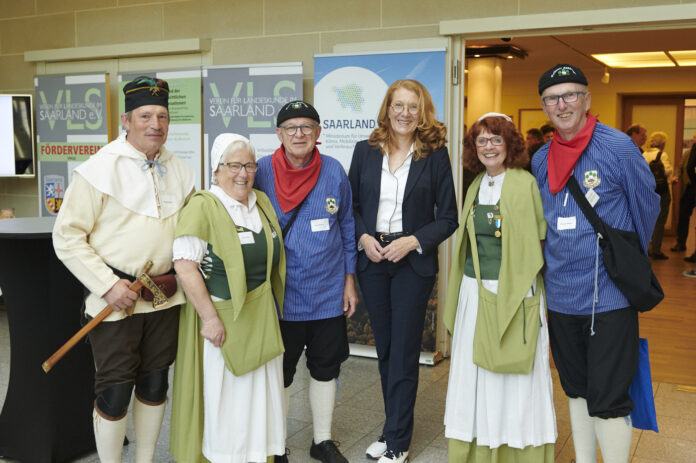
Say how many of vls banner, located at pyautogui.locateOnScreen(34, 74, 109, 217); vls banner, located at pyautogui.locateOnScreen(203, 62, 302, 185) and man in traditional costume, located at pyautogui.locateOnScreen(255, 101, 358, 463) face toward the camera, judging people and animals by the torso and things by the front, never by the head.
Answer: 3

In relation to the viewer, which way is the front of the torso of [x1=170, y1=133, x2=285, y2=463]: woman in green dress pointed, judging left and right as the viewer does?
facing the viewer and to the right of the viewer

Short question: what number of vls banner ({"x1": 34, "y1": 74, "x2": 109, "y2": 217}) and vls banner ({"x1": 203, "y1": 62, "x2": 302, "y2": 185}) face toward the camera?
2

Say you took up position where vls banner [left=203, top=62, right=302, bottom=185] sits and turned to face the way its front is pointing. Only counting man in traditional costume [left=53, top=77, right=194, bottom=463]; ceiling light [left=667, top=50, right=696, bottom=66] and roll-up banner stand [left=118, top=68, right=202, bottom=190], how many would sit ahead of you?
1

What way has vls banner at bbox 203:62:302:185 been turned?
toward the camera

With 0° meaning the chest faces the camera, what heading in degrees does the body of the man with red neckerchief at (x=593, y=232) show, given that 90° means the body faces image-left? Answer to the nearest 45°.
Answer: approximately 45°

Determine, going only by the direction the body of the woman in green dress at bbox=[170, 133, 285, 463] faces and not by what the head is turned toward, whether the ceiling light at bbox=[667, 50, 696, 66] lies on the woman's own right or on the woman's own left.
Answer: on the woman's own left

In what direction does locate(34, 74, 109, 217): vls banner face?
toward the camera

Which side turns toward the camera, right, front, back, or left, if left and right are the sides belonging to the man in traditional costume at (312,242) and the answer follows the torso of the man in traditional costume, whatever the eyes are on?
front

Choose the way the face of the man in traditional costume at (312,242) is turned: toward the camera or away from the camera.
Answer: toward the camera

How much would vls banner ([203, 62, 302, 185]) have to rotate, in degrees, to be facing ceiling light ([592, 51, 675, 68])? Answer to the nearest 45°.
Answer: approximately 135° to its left

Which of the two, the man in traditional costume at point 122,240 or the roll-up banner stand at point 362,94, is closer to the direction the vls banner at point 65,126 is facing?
the man in traditional costume

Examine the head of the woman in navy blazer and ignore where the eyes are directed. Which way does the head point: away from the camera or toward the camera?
toward the camera

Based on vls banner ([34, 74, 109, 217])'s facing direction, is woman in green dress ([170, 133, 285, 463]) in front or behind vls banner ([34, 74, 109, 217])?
in front
